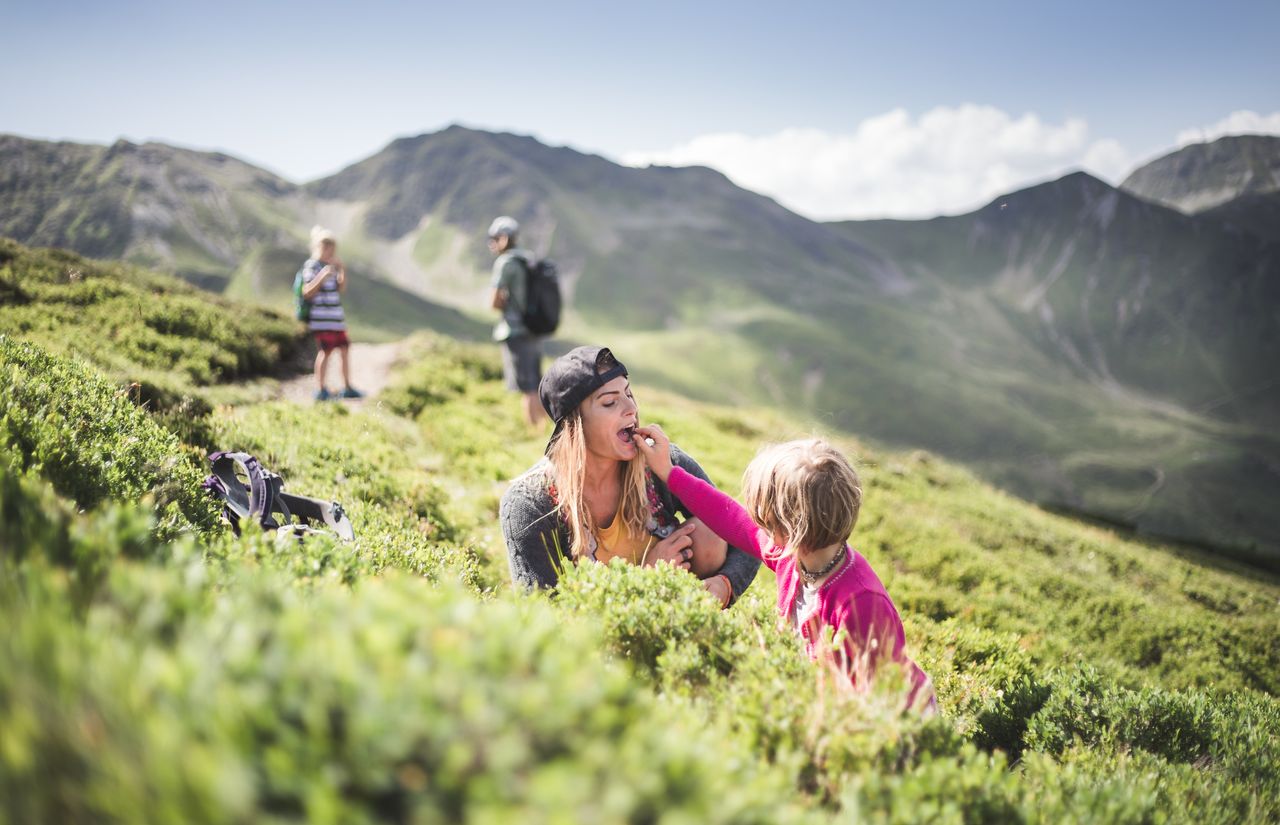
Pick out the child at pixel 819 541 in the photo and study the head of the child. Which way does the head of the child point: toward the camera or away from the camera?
away from the camera

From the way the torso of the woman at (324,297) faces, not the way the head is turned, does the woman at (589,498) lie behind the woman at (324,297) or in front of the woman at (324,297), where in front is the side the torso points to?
in front

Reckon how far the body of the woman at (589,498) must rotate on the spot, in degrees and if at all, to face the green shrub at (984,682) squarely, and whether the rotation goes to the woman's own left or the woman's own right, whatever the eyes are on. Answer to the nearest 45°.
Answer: approximately 45° to the woman's own left

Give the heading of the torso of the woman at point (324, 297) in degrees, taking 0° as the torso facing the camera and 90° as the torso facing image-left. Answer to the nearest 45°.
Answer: approximately 315°

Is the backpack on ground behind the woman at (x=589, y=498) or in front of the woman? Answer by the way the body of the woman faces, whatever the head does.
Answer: behind

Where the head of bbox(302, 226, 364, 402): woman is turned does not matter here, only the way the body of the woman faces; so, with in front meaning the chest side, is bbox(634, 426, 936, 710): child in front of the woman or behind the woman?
in front

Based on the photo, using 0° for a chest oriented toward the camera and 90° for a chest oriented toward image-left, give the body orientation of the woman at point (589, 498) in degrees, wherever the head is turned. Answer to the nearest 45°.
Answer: approximately 315°

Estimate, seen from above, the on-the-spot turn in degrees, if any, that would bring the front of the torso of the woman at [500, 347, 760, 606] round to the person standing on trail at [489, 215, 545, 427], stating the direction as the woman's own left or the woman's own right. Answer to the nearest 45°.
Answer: approximately 135° to the woman's own left

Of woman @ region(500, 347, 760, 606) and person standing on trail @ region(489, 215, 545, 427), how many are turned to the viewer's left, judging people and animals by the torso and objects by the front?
1

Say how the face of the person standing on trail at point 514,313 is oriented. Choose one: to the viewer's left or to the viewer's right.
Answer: to the viewer's left

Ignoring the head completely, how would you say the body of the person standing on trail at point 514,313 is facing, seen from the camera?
to the viewer's left

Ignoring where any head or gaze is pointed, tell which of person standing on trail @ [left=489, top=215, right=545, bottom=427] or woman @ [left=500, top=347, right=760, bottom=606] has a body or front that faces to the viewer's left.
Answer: the person standing on trail
